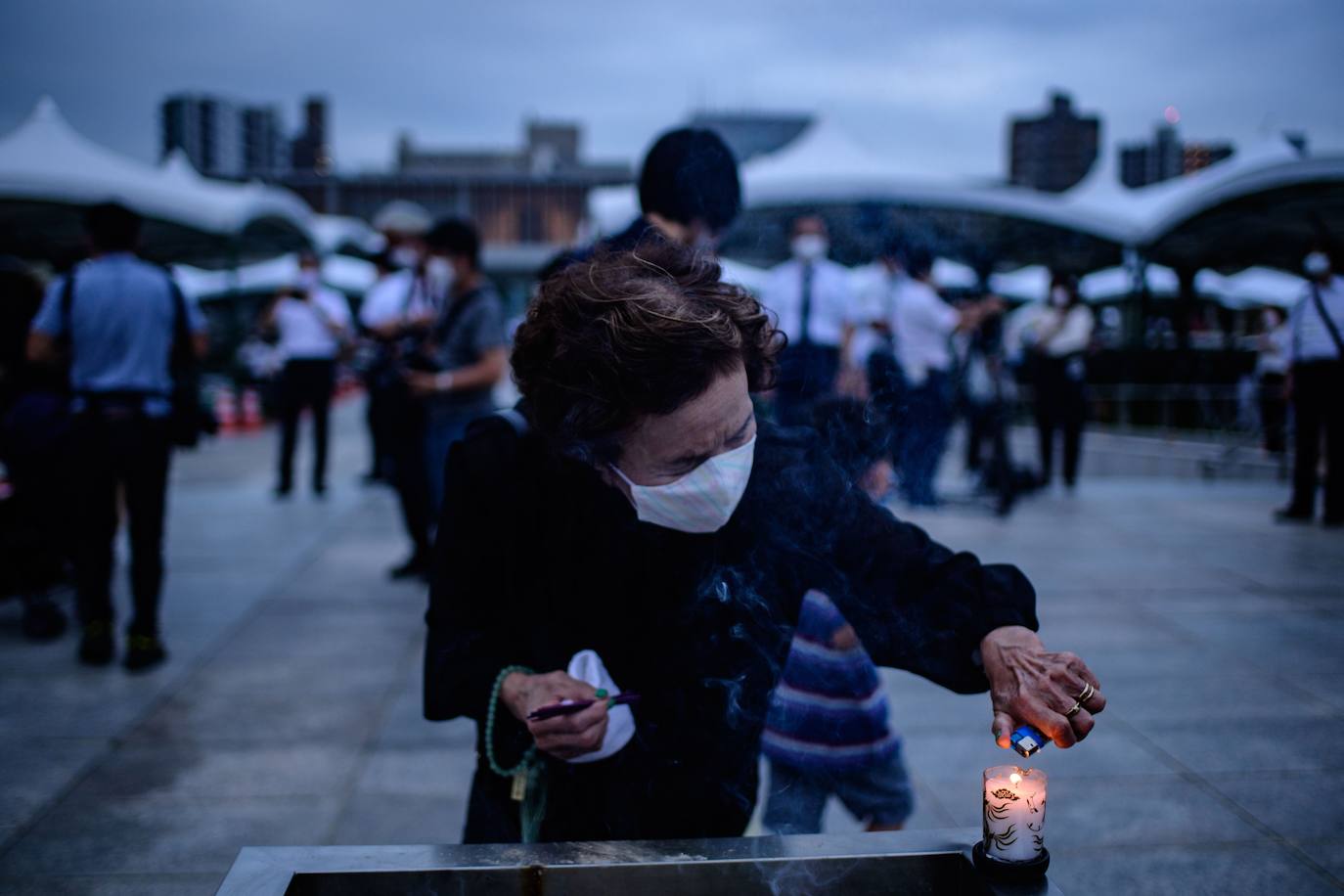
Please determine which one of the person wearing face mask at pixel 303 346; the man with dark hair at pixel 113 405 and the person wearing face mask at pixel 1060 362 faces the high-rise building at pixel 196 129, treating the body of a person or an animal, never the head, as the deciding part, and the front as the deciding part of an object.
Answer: the man with dark hair

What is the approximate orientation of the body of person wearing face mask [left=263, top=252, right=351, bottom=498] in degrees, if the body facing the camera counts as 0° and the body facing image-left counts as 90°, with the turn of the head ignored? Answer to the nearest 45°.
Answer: approximately 0°

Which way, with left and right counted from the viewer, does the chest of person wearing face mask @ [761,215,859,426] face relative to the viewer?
facing the viewer

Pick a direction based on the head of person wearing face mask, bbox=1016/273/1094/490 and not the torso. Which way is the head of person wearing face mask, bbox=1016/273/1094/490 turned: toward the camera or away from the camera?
toward the camera

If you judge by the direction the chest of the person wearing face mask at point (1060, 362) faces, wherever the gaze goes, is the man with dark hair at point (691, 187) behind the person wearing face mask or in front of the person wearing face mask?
in front

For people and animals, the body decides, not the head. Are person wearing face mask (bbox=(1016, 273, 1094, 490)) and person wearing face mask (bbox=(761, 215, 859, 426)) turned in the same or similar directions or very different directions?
same or similar directions

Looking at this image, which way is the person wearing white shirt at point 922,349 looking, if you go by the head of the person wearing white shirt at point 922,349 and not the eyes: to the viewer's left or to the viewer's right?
to the viewer's right

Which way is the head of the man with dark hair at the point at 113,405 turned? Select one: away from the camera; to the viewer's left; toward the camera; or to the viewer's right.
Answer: away from the camera

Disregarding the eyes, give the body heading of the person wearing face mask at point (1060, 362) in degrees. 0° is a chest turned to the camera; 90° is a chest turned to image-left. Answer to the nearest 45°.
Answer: approximately 0°

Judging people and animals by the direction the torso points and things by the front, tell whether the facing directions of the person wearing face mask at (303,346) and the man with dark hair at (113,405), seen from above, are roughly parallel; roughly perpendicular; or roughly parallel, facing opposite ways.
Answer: roughly parallel, facing opposite ways

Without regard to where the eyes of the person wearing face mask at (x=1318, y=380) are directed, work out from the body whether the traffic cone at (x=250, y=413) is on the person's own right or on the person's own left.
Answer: on the person's own right

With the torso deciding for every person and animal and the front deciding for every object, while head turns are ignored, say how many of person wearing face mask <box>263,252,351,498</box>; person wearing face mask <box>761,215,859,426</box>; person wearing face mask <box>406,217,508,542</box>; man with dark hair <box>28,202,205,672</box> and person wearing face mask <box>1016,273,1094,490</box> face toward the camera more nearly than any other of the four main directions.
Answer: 3

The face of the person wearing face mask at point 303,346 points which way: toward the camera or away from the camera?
toward the camera

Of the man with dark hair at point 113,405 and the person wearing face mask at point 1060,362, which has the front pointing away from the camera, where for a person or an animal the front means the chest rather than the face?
the man with dark hair
